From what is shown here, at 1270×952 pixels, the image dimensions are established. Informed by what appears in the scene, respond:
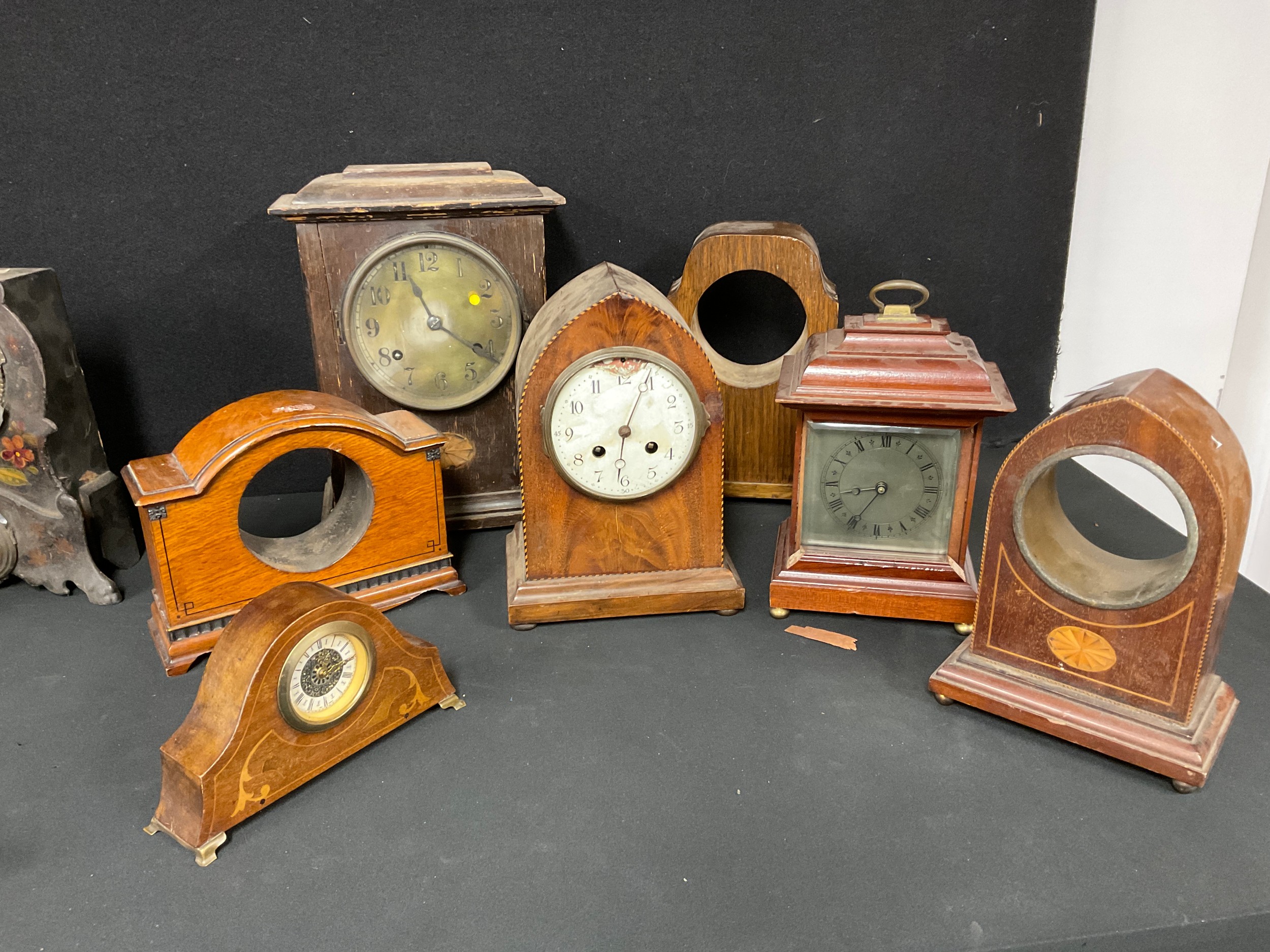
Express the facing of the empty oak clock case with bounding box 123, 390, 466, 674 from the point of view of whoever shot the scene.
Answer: facing the viewer and to the right of the viewer

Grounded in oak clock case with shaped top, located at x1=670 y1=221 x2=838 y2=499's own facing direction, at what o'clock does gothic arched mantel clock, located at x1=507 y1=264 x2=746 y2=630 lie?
The gothic arched mantel clock is roughly at 1 o'clock from the oak clock case with shaped top.

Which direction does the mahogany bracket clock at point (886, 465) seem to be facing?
toward the camera

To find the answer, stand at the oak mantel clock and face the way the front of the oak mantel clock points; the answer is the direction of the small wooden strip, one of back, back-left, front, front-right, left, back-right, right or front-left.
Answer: front-left

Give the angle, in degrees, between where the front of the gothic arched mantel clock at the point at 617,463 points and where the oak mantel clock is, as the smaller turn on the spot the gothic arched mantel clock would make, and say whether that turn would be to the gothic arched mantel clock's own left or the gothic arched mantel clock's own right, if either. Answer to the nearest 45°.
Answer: approximately 135° to the gothic arched mantel clock's own right

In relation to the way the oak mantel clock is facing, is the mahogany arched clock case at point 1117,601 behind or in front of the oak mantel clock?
in front

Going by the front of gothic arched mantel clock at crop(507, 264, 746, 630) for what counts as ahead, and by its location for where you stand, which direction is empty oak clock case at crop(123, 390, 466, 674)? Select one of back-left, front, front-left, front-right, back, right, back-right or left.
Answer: right

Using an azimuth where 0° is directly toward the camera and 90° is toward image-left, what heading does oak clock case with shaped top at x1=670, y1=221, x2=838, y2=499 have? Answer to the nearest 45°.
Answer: approximately 0°

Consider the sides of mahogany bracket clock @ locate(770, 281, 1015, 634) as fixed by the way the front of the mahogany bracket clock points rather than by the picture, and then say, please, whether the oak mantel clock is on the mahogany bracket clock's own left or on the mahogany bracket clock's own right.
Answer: on the mahogany bracket clock's own right

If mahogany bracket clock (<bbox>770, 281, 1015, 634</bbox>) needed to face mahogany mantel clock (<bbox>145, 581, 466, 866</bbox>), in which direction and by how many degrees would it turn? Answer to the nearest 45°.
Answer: approximately 45° to its right

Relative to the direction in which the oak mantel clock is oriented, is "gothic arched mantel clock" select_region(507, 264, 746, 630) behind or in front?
in front

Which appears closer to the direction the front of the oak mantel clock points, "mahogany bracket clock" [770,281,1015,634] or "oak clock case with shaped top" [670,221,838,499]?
the mahogany bracket clock
